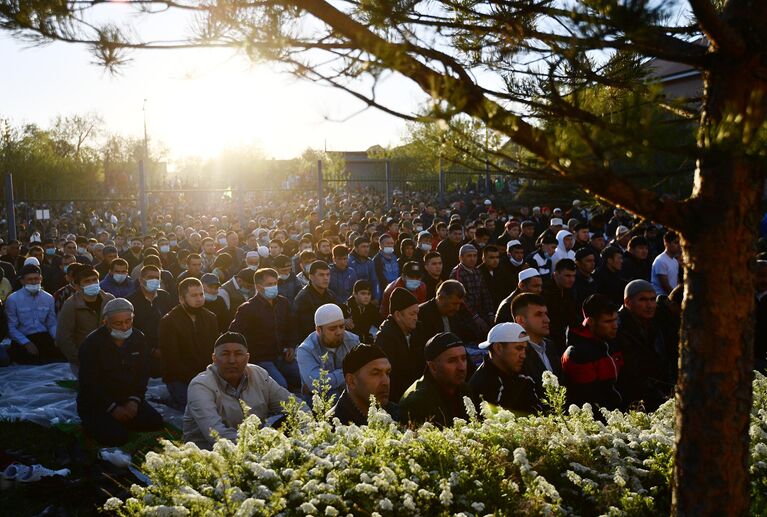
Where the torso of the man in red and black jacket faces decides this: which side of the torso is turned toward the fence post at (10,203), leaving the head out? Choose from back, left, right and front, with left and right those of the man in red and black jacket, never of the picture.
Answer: back

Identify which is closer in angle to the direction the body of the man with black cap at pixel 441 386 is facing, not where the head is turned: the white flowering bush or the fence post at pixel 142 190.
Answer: the white flowering bush

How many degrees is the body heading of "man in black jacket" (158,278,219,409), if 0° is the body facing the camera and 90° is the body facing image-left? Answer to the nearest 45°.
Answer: approximately 315°

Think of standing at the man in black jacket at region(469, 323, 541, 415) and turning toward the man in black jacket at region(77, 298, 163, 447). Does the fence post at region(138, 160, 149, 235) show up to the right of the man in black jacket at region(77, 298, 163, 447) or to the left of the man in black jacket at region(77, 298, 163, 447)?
right

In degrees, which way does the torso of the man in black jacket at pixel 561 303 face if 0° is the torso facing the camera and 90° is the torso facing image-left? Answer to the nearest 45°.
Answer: approximately 315°

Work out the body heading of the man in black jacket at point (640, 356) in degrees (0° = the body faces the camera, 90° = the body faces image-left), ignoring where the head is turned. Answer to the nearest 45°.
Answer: approximately 315°

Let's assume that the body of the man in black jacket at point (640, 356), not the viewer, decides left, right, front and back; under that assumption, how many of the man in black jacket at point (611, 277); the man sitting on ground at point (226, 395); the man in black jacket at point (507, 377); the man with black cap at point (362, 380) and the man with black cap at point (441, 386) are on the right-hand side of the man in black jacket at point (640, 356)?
4

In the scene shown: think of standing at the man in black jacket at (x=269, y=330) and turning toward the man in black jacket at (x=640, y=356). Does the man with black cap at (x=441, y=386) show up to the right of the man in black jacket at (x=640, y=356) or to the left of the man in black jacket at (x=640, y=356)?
right

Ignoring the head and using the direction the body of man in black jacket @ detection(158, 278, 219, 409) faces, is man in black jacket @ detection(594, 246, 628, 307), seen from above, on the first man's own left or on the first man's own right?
on the first man's own left
